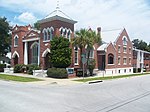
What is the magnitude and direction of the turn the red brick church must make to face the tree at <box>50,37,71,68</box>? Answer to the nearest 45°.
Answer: approximately 45° to its left

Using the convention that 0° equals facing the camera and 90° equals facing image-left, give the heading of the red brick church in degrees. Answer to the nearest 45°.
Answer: approximately 45°

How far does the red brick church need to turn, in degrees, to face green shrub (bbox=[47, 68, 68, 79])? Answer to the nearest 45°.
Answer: approximately 45° to its left
